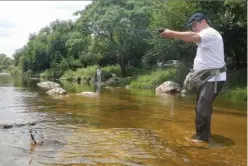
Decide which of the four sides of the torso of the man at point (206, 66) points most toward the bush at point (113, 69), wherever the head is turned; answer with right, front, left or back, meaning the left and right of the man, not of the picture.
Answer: right

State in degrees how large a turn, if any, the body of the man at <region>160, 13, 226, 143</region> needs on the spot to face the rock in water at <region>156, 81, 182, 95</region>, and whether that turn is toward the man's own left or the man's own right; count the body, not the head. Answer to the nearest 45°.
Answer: approximately 90° to the man's own right

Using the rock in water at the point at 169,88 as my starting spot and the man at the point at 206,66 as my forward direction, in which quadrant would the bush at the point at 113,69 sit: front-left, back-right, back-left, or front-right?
back-right

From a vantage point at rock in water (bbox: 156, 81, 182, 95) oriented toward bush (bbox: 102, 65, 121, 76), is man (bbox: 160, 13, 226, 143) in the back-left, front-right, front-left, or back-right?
back-left

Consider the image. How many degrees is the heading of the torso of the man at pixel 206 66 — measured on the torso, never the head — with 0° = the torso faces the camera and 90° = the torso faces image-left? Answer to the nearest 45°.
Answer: approximately 90°

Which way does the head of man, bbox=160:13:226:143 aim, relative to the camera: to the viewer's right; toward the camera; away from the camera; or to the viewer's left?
to the viewer's left
